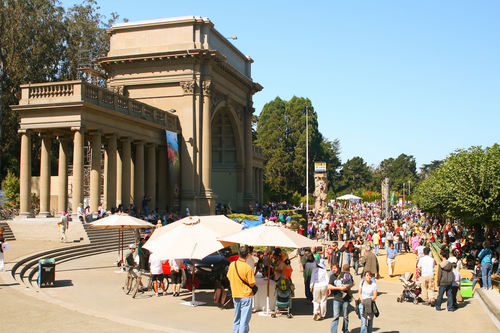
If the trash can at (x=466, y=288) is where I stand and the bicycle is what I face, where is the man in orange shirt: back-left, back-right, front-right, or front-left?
front-left

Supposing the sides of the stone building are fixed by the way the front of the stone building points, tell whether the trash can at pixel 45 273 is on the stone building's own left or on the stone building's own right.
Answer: on the stone building's own right

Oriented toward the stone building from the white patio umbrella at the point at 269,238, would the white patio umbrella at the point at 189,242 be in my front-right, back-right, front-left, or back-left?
front-left

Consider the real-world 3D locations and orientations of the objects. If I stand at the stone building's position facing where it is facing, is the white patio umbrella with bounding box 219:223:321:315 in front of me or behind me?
in front

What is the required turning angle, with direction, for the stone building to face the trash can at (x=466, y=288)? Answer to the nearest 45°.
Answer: approximately 45° to its right

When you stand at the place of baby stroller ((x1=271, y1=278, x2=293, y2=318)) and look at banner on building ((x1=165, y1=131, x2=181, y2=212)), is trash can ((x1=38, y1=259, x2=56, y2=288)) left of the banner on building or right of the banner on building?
left

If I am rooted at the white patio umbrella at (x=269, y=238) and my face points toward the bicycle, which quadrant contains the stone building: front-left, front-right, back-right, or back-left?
front-right

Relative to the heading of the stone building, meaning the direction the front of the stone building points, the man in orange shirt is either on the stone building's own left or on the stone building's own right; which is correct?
on the stone building's own right

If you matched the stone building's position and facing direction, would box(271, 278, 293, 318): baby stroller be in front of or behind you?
in front

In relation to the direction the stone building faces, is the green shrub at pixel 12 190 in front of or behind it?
behind

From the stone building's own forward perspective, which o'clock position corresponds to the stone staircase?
The stone staircase is roughly at 2 o'clock from the stone building.

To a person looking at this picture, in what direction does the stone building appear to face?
facing the viewer and to the right of the viewer
